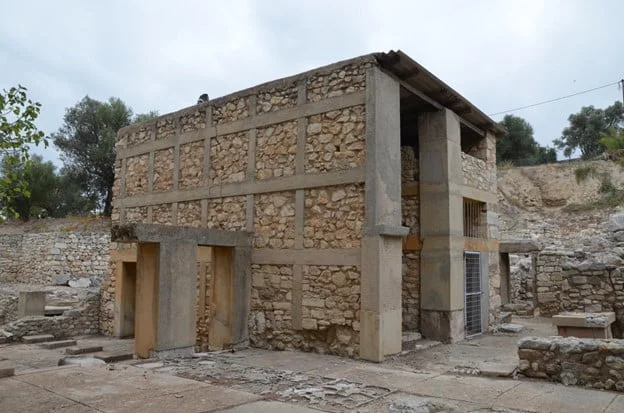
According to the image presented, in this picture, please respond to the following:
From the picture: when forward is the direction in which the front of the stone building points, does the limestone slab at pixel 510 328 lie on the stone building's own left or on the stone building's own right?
on the stone building's own left

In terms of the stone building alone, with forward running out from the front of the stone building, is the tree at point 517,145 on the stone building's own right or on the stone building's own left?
on the stone building's own left

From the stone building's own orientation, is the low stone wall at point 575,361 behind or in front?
in front

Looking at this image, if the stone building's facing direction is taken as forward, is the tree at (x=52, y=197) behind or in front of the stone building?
behind

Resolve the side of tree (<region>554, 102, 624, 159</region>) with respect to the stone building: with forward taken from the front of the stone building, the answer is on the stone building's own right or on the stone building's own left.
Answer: on the stone building's own left
